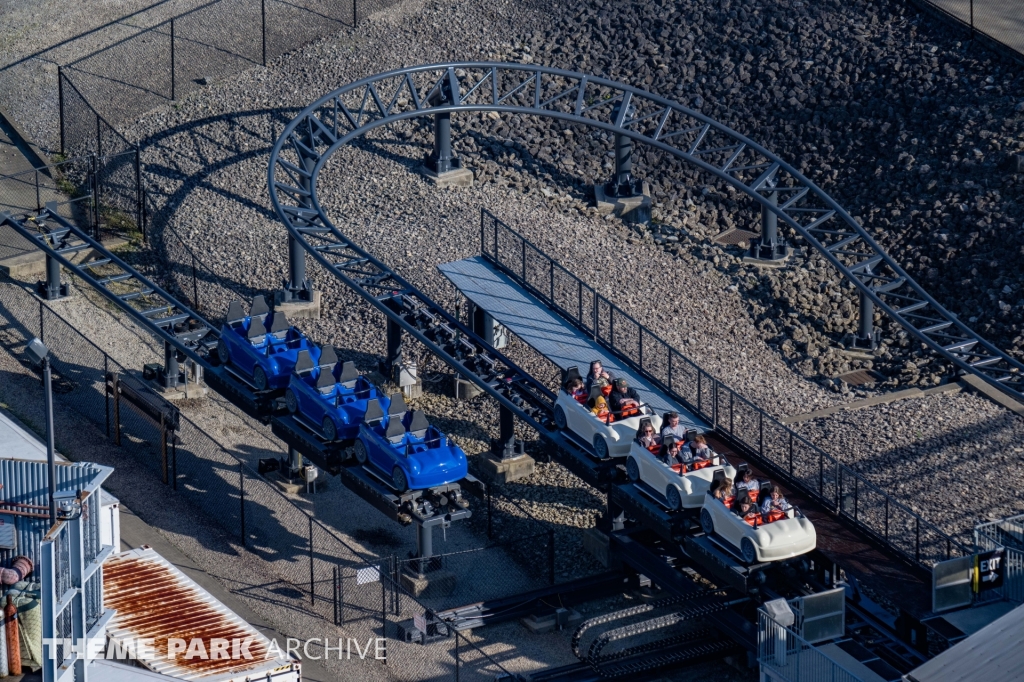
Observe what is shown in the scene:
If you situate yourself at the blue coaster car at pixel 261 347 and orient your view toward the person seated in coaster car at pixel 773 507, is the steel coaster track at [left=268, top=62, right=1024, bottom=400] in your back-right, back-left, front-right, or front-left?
front-left

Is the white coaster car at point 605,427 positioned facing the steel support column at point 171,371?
no

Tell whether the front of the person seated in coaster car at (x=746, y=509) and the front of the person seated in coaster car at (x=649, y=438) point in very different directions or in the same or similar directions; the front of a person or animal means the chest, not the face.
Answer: same or similar directions

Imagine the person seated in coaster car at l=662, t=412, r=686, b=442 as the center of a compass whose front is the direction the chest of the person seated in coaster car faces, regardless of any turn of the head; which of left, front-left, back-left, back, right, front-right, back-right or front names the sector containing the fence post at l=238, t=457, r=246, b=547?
back-right

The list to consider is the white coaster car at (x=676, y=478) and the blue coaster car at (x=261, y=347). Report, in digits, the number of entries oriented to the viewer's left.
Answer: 0

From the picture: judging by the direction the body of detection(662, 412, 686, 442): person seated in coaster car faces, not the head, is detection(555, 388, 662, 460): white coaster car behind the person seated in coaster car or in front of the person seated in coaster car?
behind

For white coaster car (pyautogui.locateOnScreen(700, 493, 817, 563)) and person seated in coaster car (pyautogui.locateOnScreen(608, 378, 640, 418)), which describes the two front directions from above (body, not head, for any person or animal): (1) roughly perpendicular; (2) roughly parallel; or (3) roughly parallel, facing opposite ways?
roughly parallel

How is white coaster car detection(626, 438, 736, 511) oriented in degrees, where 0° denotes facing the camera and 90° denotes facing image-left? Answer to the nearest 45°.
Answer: approximately 315°

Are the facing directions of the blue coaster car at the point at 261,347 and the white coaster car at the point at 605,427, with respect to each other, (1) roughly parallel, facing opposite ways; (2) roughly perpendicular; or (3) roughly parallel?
roughly parallel

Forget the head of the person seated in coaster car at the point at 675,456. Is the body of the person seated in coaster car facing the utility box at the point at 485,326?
no

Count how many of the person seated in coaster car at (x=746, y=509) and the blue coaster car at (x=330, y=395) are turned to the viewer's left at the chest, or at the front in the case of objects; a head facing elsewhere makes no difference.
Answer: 0

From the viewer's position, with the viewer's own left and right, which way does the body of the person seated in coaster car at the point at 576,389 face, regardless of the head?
facing the viewer and to the right of the viewer

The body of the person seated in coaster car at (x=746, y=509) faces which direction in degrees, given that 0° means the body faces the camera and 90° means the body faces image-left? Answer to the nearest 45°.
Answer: approximately 315°

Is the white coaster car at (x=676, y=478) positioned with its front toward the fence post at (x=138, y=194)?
no

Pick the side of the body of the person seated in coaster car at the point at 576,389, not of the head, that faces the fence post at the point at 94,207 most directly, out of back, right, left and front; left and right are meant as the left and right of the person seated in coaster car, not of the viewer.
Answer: back
